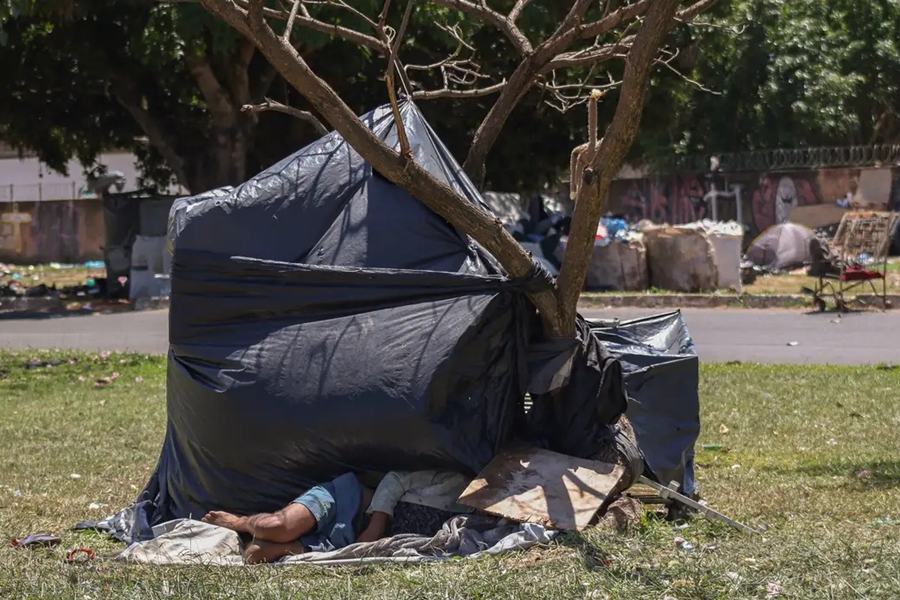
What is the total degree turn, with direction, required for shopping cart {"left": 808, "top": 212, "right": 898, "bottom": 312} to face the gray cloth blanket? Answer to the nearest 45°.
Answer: approximately 45° to its left

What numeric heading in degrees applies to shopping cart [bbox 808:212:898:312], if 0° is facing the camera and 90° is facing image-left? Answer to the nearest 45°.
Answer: approximately 45°

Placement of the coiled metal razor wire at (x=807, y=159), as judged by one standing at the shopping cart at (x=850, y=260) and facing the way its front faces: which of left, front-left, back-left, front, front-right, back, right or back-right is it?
back-right

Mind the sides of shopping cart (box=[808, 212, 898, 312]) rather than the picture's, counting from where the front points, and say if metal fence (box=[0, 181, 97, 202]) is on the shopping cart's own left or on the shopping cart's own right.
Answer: on the shopping cart's own right

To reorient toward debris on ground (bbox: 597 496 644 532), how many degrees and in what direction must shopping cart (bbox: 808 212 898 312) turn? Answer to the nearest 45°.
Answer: approximately 45° to its left

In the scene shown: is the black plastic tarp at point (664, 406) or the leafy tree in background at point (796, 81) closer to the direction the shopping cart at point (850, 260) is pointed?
the black plastic tarp

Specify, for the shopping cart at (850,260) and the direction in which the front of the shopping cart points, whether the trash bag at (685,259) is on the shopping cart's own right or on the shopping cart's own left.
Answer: on the shopping cart's own right

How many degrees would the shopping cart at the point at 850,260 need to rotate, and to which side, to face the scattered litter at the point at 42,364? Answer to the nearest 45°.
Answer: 0° — it already faces it

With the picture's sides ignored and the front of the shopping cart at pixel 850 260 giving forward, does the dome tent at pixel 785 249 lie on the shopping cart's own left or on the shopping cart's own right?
on the shopping cart's own right
